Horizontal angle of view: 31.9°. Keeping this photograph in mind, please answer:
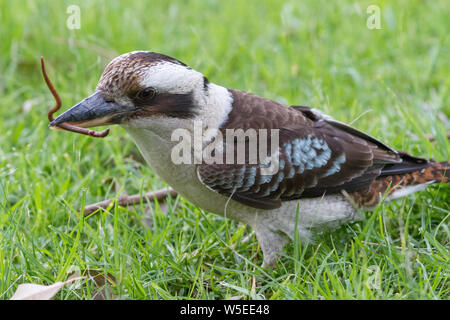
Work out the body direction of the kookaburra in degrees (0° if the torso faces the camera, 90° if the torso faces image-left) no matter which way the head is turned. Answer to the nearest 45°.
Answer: approximately 90°

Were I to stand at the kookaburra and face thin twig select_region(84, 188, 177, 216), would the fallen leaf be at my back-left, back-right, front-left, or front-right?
front-left

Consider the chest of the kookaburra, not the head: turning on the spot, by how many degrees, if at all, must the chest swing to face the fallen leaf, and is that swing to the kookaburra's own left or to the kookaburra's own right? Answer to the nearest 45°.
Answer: approximately 45° to the kookaburra's own left

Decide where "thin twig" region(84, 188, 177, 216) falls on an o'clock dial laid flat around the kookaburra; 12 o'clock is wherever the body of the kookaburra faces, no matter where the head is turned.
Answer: The thin twig is roughly at 1 o'clock from the kookaburra.
